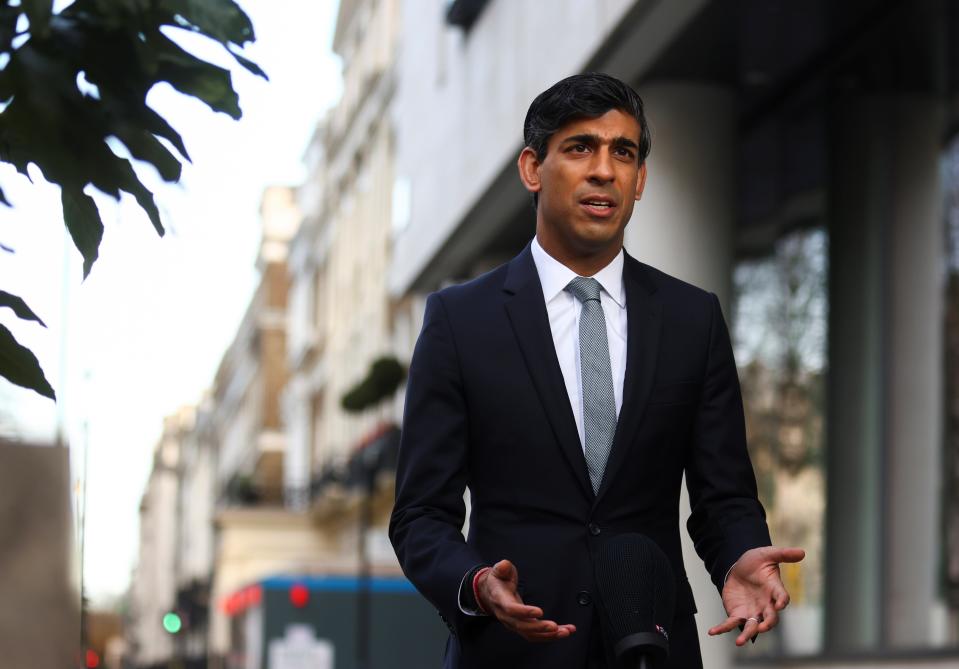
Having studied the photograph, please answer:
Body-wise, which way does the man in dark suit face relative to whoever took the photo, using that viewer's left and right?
facing the viewer
